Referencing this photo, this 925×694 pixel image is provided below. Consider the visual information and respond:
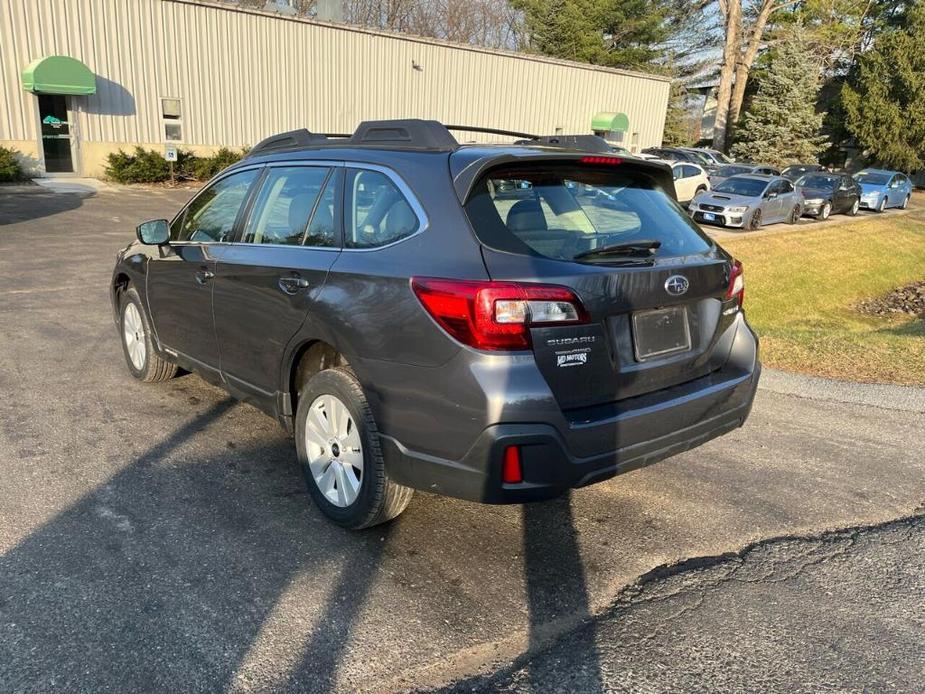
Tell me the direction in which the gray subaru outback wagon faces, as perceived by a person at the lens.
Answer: facing away from the viewer and to the left of the viewer

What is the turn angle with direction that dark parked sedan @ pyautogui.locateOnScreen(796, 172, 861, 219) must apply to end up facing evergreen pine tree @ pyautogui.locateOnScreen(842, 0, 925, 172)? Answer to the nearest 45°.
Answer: approximately 135° to its right

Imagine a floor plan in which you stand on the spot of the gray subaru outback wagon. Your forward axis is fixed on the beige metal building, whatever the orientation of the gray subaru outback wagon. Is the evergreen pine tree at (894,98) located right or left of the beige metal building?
right

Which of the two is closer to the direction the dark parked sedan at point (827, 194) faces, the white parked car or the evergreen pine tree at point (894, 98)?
the white parked car

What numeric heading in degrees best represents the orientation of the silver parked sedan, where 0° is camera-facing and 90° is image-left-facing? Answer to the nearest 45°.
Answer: approximately 45°

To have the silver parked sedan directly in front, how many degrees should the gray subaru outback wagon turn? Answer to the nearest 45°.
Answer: approximately 90° to its right

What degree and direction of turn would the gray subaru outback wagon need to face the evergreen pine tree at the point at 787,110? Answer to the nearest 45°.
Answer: approximately 90° to its right

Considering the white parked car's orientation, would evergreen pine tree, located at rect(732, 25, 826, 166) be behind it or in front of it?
behind
